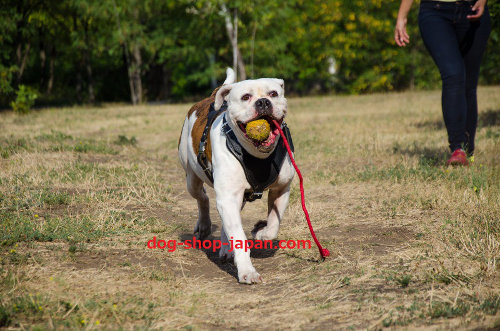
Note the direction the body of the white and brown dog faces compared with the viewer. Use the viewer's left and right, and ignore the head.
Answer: facing the viewer and to the right of the viewer

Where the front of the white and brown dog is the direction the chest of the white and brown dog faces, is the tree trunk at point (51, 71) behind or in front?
behind

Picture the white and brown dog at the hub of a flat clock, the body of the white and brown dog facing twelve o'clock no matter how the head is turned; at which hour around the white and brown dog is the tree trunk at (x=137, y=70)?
The tree trunk is roughly at 7 o'clock from the white and brown dog.

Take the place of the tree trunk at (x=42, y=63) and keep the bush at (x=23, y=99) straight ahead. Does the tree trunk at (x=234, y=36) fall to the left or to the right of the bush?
left

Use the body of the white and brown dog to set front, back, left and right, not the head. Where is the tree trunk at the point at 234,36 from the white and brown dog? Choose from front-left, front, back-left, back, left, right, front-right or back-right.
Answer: back-left

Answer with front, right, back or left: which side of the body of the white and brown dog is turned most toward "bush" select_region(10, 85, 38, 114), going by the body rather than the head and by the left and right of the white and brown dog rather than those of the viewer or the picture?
back
